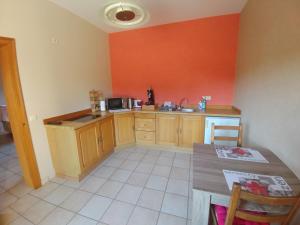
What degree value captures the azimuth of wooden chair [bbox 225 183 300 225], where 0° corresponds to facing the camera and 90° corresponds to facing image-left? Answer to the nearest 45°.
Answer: approximately 135°

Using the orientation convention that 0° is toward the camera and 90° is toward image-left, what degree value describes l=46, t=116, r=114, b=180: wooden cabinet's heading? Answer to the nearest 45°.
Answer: approximately 315°

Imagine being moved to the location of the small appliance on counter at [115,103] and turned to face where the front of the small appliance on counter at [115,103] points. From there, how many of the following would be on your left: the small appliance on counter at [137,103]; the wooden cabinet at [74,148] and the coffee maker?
2

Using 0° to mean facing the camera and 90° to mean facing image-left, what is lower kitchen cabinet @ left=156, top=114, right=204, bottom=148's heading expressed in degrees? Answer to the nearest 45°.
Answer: approximately 0°

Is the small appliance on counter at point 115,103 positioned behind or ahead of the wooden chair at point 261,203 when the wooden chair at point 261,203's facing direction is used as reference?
ahead

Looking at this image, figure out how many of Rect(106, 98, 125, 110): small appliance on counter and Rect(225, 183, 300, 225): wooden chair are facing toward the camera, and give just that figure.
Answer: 1

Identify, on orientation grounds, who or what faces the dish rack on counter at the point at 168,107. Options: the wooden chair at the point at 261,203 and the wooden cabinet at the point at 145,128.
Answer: the wooden chair

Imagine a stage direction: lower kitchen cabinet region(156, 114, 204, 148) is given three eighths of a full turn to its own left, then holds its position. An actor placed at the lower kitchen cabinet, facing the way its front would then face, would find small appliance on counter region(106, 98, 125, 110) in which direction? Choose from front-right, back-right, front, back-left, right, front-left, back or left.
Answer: back-left
